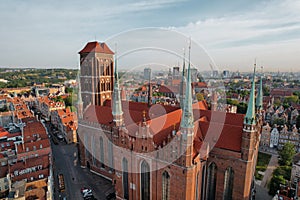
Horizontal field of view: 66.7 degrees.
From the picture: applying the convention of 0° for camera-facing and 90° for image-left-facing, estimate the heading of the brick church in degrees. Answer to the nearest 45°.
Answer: approximately 135°

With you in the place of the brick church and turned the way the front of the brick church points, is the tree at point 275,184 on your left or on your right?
on your right
